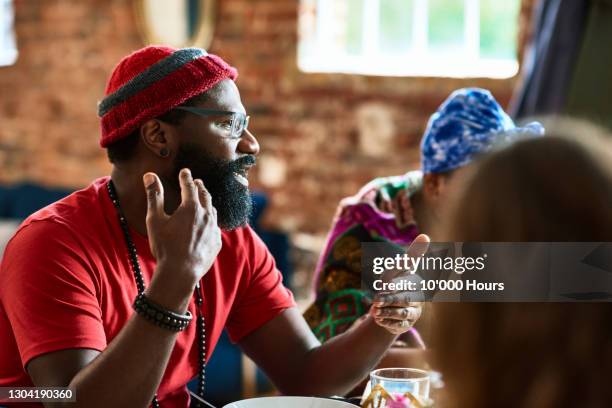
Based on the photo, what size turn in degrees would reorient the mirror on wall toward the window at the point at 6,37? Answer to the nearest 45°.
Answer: approximately 135° to its right

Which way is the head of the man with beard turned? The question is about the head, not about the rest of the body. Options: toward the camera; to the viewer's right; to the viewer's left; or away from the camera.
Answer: to the viewer's right

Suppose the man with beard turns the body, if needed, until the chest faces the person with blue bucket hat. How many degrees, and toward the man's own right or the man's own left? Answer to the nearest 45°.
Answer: approximately 90° to the man's own left

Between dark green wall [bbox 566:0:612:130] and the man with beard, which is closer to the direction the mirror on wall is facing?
the man with beard

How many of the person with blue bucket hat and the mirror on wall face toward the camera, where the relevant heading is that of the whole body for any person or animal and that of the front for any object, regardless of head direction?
1
